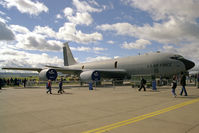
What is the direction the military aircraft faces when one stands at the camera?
facing the viewer and to the right of the viewer
